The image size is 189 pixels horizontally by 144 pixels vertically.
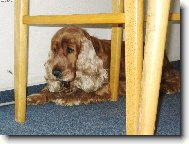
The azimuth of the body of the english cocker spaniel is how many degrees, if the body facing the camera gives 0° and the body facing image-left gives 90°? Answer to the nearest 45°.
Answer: approximately 45°
